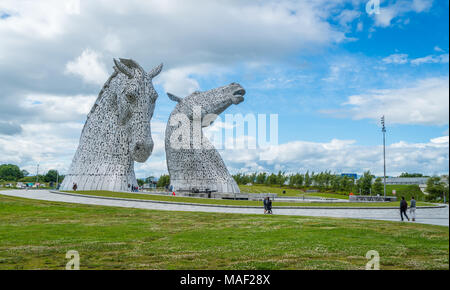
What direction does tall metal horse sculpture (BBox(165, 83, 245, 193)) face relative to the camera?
to the viewer's right

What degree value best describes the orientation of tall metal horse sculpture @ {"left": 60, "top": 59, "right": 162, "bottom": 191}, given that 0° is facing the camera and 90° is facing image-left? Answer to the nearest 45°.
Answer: approximately 315°

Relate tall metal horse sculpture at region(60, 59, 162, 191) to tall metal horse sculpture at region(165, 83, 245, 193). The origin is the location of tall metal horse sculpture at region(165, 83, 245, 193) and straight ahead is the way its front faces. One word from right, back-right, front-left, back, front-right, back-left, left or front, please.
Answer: back-right

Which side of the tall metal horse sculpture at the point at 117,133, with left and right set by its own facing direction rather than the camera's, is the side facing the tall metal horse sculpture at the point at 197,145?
left
